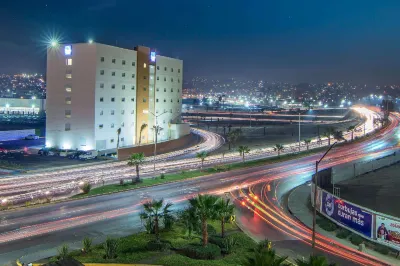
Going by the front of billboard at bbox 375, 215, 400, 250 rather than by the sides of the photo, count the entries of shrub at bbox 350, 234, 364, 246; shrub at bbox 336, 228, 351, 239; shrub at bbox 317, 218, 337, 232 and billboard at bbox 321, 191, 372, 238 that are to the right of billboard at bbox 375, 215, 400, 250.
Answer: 4

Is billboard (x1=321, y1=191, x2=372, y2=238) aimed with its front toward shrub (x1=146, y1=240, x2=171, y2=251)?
yes

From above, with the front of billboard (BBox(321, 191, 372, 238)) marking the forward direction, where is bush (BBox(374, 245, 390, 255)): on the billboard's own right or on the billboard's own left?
on the billboard's own left

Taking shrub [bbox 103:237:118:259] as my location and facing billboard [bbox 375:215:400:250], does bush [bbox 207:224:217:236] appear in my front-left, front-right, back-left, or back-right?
front-left

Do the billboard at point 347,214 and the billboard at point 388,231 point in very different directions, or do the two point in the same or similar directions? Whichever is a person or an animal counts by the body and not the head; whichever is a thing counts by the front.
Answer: same or similar directions

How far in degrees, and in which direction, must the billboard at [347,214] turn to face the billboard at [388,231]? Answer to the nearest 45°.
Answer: approximately 90° to its left

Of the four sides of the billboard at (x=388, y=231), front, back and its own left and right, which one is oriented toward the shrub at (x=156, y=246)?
front

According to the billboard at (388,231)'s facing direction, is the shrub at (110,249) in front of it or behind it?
in front

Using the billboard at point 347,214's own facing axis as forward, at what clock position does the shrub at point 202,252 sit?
The shrub is roughly at 12 o'clock from the billboard.

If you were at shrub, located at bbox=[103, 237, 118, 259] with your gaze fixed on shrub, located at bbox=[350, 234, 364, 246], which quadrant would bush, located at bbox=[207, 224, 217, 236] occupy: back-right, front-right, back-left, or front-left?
front-left

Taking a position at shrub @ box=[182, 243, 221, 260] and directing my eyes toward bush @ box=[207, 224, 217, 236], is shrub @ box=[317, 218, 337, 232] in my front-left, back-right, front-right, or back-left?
front-right

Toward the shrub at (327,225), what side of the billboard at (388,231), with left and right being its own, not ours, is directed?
right

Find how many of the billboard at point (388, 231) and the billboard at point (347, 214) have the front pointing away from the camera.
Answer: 0

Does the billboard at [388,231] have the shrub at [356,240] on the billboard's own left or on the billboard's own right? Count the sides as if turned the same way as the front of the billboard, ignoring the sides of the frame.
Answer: on the billboard's own right
